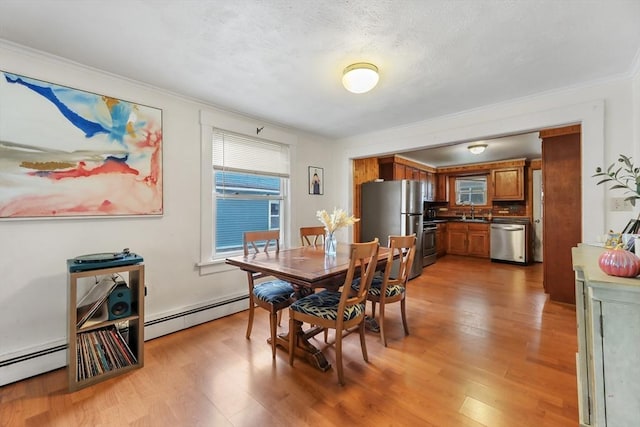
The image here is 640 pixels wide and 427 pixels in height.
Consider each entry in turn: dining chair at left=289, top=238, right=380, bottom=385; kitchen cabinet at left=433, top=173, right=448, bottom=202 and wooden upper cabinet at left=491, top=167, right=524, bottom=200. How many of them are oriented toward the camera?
2

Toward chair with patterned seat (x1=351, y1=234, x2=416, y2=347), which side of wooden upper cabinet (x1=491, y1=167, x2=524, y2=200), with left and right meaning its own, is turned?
front

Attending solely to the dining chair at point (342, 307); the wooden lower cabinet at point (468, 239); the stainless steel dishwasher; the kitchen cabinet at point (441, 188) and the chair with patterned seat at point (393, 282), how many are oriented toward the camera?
3

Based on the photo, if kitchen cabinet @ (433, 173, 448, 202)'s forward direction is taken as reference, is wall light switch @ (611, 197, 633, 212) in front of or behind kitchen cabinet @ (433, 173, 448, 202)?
in front

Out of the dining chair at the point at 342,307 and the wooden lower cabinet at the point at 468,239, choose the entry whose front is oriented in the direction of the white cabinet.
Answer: the wooden lower cabinet

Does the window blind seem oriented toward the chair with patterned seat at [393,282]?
yes

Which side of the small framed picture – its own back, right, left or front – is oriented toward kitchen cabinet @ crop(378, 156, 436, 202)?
left

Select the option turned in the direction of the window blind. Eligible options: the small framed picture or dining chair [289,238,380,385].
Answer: the dining chair

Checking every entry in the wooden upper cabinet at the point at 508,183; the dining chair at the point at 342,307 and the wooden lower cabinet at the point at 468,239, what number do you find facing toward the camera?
2

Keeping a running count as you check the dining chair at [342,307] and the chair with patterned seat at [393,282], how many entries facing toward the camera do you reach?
0

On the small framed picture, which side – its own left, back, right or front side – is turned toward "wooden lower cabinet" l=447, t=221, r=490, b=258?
left

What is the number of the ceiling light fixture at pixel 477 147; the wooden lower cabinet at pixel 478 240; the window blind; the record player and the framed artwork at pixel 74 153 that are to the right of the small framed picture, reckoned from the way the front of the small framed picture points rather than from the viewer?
3
